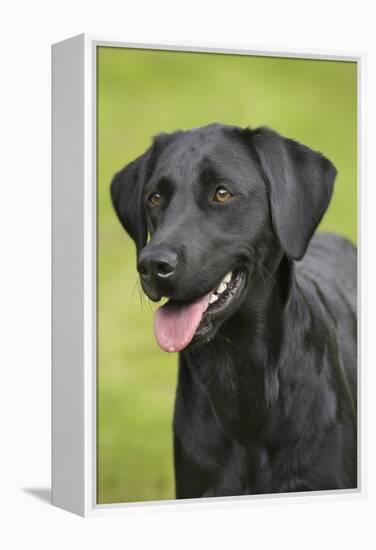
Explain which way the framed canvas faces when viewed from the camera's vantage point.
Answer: facing the viewer and to the right of the viewer
